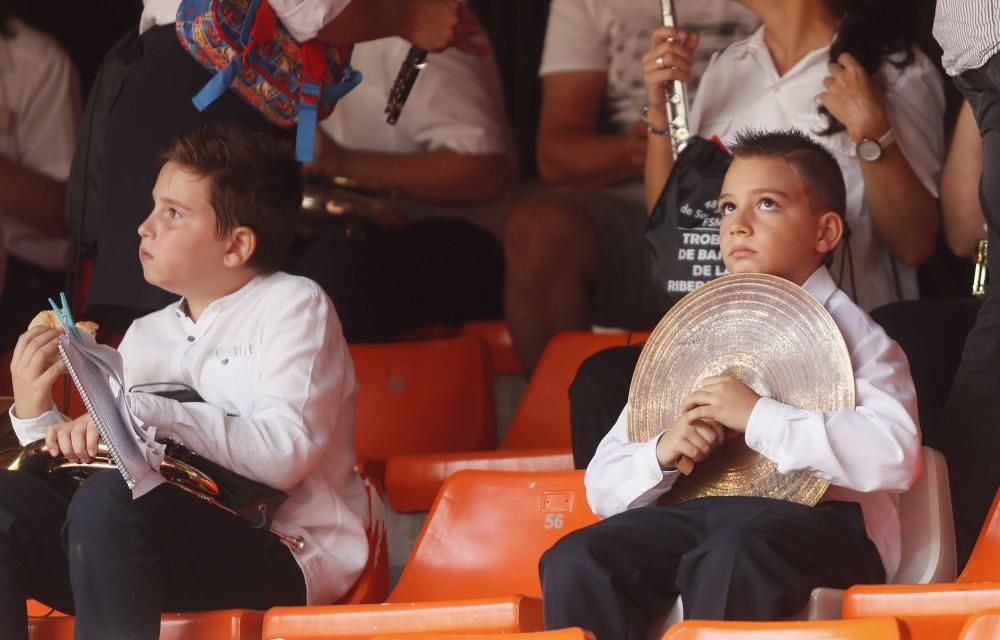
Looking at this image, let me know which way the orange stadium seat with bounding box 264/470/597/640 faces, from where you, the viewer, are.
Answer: facing the viewer and to the left of the viewer

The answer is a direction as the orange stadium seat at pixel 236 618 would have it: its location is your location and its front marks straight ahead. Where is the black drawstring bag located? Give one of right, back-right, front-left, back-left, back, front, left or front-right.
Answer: back

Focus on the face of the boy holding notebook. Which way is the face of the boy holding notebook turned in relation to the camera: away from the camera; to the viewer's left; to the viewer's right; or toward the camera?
to the viewer's left

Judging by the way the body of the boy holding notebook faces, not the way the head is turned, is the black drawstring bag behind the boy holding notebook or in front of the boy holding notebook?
behind

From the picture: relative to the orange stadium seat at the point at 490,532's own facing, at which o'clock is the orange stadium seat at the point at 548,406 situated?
the orange stadium seat at the point at 548,406 is roughly at 5 o'clock from the orange stadium seat at the point at 490,532.

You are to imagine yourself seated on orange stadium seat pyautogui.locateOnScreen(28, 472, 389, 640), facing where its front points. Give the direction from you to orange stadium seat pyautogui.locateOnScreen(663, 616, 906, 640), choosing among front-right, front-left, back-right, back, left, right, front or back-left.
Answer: left

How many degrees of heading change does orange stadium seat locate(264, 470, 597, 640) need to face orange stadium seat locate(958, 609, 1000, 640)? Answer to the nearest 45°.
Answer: approximately 90° to its left

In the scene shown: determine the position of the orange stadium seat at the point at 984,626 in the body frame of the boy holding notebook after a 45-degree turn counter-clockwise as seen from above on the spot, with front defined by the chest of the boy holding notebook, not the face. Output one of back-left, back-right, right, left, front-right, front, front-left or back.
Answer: front-left

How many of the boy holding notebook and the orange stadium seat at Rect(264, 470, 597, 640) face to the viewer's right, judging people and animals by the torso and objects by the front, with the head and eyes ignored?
0

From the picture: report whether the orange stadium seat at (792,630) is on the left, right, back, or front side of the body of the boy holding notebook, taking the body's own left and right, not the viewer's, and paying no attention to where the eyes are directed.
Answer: left

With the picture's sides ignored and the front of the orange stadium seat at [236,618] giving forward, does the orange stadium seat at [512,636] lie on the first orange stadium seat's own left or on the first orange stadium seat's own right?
on the first orange stadium seat's own left

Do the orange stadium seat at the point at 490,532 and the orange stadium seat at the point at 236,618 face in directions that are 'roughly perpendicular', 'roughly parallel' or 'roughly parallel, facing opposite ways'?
roughly parallel
